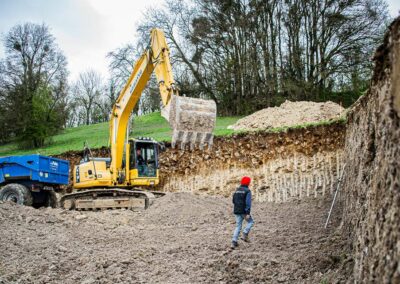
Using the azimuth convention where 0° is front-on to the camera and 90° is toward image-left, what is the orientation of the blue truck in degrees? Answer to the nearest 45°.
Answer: approximately 135°

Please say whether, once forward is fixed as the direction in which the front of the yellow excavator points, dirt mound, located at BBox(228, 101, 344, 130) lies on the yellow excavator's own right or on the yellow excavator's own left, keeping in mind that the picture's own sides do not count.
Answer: on the yellow excavator's own left

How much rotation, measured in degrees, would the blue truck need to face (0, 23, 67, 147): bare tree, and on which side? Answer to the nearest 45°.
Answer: approximately 45° to its right

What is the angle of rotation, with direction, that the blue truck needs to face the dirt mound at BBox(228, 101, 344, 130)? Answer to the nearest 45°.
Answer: approximately 135° to its right

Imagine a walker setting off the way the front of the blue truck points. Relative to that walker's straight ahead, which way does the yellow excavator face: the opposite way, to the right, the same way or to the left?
the opposite way

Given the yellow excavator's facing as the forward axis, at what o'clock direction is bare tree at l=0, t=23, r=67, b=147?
The bare tree is roughly at 7 o'clock from the yellow excavator.

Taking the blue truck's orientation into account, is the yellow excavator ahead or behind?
behind

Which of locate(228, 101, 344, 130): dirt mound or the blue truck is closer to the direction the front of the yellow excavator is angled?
the dirt mound

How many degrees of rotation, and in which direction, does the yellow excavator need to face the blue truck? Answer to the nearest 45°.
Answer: approximately 135° to its right
